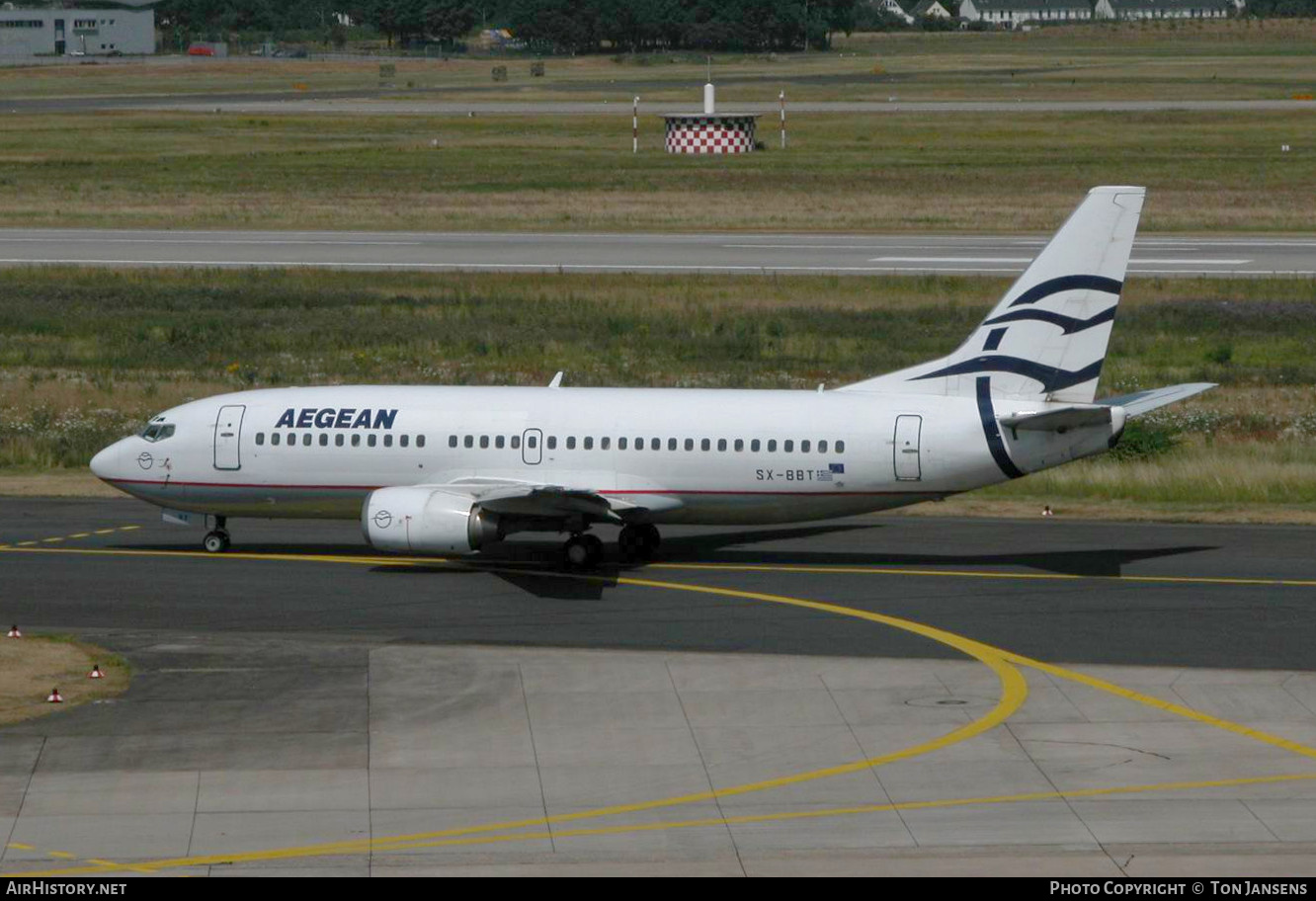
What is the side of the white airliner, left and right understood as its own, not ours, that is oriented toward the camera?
left
